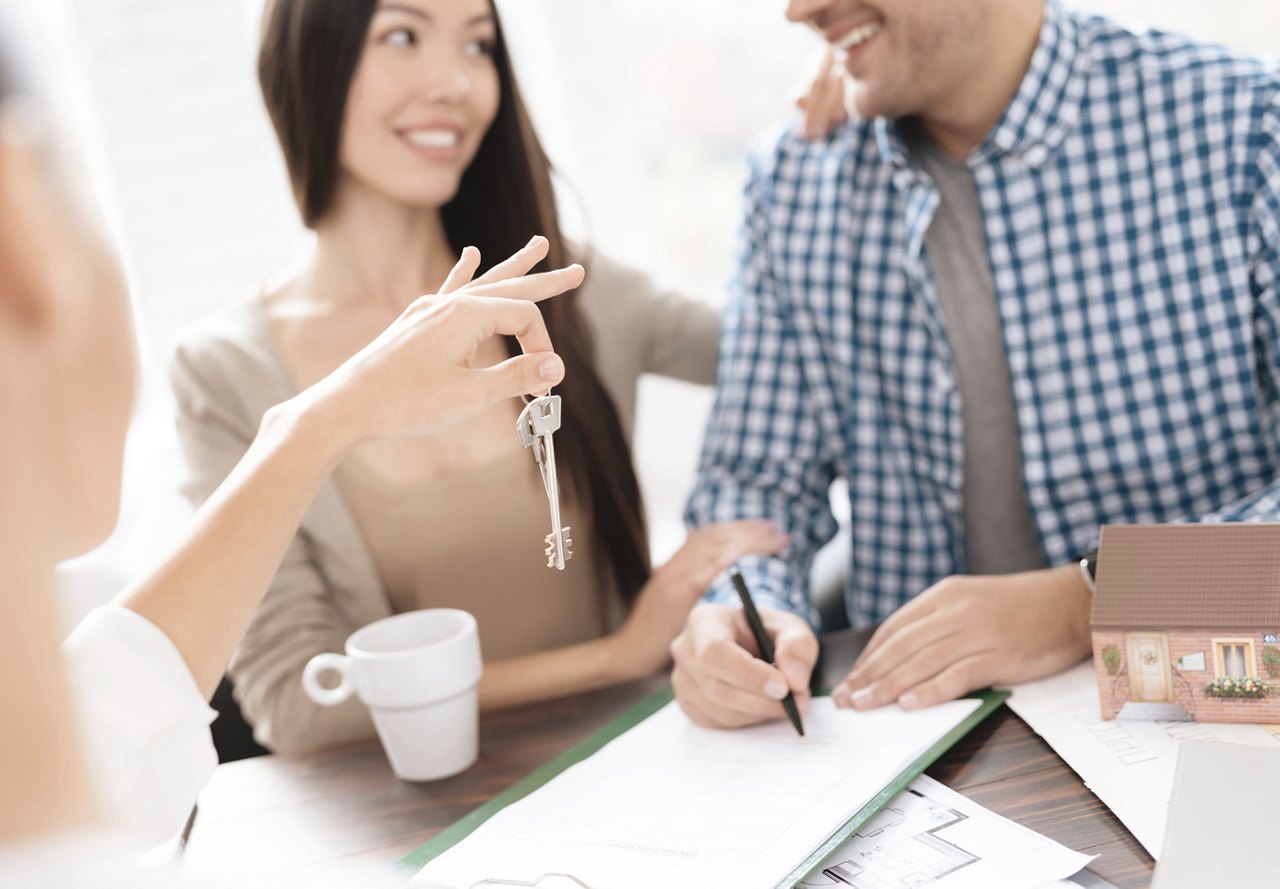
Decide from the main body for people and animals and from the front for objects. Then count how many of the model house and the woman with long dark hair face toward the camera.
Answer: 2

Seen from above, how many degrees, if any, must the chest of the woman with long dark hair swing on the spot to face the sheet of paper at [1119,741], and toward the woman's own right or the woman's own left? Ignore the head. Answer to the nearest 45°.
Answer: approximately 45° to the woman's own left

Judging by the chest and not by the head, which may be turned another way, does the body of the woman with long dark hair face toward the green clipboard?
yes

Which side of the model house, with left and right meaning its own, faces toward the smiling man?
back
